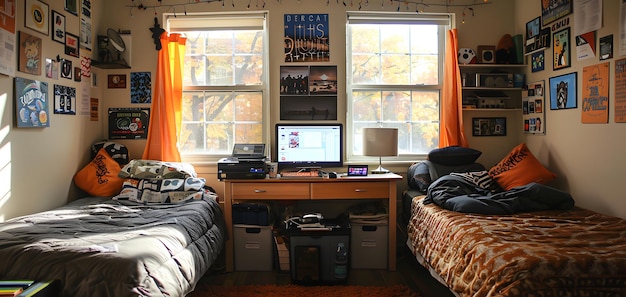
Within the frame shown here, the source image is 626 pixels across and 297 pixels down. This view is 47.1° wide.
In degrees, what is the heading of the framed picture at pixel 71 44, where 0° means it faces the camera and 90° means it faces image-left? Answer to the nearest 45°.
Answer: approximately 315°

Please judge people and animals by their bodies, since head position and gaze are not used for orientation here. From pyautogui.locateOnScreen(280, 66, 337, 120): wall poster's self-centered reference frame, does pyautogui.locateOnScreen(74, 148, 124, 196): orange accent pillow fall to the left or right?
on its right

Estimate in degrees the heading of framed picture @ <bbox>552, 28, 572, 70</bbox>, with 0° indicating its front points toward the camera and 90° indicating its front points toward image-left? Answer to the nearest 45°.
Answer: approximately 45°

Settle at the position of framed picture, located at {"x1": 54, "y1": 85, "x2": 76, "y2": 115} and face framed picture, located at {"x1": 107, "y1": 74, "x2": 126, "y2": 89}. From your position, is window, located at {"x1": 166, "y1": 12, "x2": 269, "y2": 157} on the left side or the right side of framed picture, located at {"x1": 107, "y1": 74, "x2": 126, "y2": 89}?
right

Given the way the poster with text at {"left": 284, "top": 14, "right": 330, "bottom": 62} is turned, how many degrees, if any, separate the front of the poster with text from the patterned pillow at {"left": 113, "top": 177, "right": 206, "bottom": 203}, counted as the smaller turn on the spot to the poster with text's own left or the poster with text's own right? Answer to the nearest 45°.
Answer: approximately 45° to the poster with text's own right

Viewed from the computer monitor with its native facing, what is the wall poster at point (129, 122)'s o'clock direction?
The wall poster is roughly at 3 o'clock from the computer monitor.
